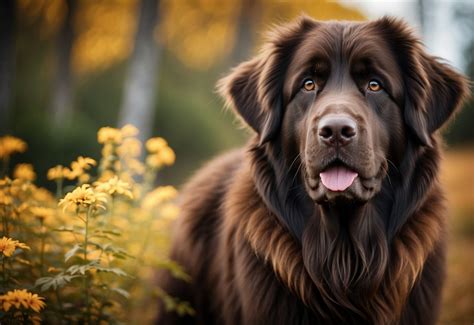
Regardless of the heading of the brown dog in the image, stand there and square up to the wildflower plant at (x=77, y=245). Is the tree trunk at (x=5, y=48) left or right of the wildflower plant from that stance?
right

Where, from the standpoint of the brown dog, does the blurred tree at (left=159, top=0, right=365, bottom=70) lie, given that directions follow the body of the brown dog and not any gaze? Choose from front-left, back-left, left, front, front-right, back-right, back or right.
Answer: back-left

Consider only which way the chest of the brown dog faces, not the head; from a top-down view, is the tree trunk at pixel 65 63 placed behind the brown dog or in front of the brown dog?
behind

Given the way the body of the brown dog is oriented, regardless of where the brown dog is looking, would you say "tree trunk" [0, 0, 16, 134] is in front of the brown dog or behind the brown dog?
behind

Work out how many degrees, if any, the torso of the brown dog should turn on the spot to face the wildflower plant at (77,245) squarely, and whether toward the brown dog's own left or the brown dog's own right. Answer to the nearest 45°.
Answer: approximately 135° to the brown dog's own right

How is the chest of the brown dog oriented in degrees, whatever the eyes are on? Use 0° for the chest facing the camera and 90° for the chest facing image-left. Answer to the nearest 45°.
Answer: approximately 315°

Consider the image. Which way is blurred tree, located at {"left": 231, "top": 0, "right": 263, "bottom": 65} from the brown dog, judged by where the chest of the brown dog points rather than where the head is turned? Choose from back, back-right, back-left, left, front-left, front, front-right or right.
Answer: back-left
